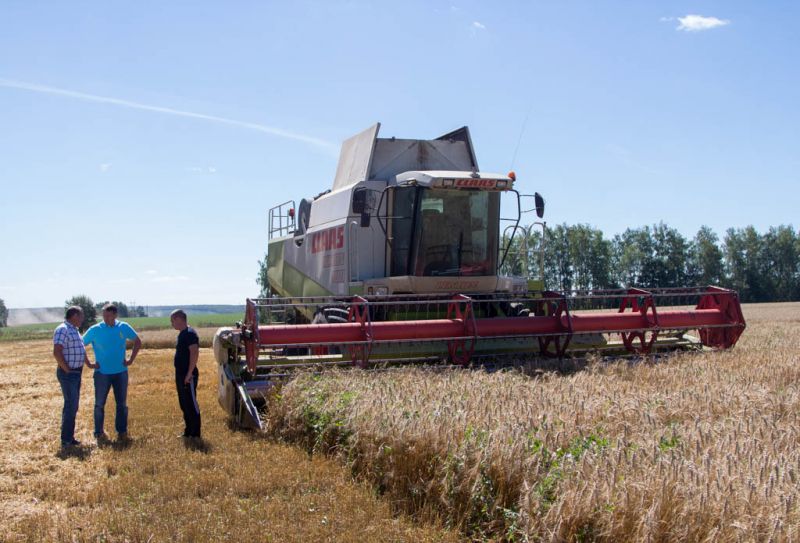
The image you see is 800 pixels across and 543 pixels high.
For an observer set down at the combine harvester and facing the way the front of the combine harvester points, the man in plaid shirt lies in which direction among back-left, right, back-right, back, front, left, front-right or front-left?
right

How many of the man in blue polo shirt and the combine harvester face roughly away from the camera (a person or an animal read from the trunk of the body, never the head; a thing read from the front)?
0

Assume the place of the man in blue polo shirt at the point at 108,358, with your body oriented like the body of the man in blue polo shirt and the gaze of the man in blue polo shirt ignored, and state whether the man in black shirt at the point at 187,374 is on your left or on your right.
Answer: on your left

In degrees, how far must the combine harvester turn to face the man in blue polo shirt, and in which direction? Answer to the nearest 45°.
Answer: approximately 90° to its right

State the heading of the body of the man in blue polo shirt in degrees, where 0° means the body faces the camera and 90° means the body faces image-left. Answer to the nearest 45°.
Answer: approximately 0°

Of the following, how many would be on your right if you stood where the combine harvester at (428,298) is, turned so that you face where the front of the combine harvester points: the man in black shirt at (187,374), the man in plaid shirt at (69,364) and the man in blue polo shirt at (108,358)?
3

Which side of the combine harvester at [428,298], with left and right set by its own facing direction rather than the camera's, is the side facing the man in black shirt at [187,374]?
right
